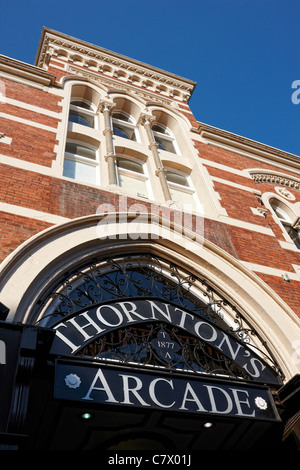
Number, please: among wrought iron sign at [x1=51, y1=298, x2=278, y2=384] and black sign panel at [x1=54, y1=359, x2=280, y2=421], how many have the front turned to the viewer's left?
0

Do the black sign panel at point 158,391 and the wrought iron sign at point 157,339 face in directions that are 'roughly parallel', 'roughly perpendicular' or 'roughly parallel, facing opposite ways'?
roughly parallel

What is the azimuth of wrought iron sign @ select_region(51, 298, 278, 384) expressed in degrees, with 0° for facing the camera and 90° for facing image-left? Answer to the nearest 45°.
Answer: approximately 315°

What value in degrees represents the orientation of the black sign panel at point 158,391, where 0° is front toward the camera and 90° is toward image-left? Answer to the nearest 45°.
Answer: approximately 315°
